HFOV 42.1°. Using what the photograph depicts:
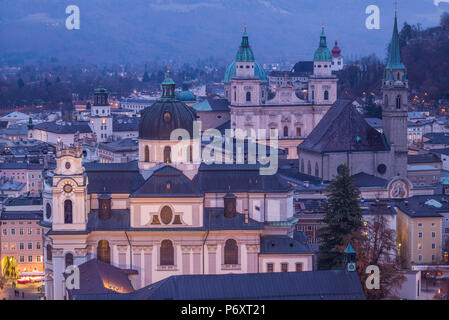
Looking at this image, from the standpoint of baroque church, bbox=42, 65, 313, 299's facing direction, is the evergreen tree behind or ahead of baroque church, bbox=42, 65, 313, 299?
behind
